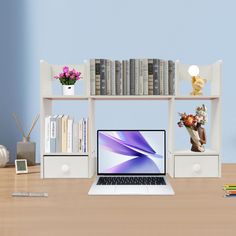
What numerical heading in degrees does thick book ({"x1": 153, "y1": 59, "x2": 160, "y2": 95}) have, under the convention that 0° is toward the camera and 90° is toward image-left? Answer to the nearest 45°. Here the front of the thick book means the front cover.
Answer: approximately 270°

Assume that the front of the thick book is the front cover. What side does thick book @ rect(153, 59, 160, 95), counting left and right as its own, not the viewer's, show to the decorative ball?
back

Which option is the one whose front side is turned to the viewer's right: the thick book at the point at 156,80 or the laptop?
the thick book

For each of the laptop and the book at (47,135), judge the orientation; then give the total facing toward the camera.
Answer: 1
